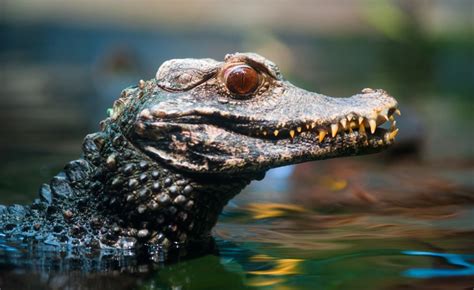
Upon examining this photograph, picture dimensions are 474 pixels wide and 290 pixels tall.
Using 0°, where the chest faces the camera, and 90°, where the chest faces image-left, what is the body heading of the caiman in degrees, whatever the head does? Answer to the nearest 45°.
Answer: approximately 270°
